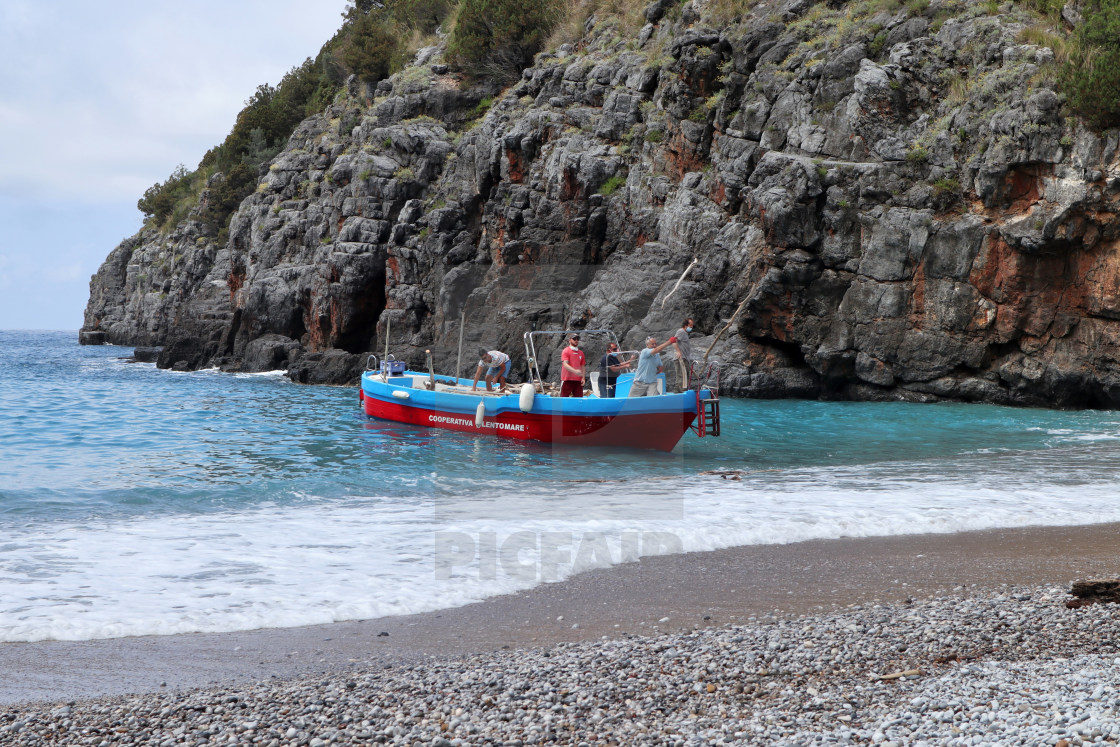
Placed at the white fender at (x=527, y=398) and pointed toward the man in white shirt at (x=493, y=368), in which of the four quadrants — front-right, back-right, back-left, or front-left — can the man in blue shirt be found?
back-right

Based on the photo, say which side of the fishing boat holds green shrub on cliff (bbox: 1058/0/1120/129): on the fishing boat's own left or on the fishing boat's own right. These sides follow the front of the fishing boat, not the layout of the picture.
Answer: on the fishing boat's own left

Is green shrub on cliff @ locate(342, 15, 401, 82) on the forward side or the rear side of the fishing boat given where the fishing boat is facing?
on the rear side

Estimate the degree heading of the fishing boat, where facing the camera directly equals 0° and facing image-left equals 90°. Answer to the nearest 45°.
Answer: approximately 315°

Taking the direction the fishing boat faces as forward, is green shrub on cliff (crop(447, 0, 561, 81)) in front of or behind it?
behind

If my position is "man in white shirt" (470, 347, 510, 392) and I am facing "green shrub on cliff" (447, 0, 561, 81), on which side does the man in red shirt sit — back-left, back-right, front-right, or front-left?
back-right
